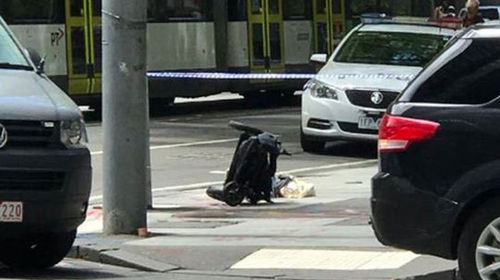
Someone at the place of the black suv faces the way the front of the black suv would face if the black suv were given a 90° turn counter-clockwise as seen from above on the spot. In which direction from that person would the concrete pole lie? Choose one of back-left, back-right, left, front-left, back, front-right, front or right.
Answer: front-left

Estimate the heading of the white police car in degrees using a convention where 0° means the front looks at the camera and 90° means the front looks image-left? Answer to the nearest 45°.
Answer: approximately 45°

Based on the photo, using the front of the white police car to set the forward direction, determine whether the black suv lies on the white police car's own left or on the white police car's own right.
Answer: on the white police car's own left

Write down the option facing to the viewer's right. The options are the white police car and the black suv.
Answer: the black suv

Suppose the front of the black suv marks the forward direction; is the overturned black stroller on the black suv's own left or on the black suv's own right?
on the black suv's own left

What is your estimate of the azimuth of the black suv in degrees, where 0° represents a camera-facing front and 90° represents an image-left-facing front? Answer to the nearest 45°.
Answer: approximately 270°

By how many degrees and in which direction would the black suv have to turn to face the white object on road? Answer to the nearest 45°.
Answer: approximately 90° to its left
